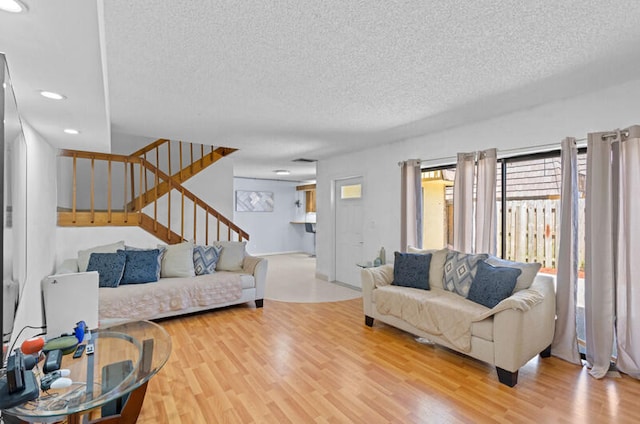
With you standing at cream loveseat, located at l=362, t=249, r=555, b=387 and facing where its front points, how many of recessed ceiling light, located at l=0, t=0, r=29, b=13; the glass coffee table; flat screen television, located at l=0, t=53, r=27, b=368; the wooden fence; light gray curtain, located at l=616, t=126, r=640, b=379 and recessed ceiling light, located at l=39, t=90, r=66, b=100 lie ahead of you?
4

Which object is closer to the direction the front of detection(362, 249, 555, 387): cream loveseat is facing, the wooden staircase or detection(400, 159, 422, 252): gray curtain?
the wooden staircase

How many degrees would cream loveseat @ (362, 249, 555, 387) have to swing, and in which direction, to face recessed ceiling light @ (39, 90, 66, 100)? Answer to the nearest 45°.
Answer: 0° — it already faces it

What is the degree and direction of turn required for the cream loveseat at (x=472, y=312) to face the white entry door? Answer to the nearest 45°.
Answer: approximately 90° to its right

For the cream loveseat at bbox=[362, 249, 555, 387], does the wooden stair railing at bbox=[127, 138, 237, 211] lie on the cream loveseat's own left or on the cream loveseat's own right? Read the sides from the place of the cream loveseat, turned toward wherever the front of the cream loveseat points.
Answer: on the cream loveseat's own right

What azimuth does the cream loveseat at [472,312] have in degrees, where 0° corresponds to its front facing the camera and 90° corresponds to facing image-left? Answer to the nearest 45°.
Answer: approximately 45°

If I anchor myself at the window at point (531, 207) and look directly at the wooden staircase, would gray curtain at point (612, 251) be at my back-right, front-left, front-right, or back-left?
back-left

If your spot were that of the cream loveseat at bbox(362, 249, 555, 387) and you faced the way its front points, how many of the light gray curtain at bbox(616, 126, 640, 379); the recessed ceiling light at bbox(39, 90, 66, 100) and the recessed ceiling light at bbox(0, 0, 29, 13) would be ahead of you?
2

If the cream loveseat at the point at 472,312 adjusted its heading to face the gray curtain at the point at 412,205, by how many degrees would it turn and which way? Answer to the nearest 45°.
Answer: approximately 90° to its right

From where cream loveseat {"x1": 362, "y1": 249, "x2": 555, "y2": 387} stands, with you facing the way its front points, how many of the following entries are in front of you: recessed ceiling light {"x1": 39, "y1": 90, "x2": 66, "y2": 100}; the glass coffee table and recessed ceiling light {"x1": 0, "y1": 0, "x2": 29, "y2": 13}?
3

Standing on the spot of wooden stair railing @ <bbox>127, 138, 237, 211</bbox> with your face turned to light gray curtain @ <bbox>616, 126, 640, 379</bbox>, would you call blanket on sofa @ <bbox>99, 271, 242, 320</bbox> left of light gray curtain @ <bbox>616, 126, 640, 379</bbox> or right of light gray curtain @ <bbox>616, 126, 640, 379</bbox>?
right
